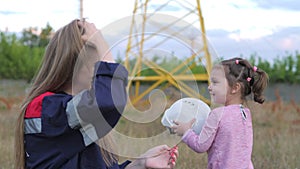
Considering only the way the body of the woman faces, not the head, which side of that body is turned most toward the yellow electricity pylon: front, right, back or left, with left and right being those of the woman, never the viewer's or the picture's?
left

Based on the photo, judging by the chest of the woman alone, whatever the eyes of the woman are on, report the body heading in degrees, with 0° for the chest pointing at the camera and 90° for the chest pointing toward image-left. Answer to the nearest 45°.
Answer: approximately 270°

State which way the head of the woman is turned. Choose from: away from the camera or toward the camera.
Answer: away from the camera

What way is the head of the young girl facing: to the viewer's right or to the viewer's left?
to the viewer's left
